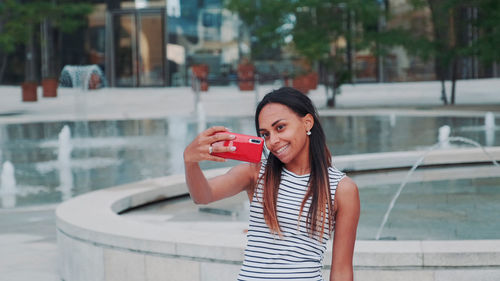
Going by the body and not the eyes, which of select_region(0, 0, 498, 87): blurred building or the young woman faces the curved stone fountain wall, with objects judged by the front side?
the blurred building

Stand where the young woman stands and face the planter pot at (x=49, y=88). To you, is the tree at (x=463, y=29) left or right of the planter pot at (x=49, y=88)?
right

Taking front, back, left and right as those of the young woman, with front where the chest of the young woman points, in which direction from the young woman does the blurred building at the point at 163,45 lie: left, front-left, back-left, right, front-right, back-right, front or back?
back-right

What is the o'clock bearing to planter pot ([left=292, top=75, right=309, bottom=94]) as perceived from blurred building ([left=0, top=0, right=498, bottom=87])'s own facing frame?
The planter pot is roughly at 11 o'clock from the blurred building.

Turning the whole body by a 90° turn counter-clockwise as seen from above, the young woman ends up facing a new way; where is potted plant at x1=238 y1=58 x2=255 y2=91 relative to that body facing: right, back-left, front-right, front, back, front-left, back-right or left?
back-left

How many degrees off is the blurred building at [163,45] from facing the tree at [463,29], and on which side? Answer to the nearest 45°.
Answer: approximately 45° to its left

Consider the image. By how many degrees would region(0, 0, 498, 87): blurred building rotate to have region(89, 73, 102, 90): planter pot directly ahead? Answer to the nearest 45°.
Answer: approximately 45° to its right

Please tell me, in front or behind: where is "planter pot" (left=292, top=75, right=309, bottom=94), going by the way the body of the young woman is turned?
behind

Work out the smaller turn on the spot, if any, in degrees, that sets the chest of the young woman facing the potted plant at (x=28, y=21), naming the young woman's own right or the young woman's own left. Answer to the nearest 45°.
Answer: approximately 135° to the young woman's own right

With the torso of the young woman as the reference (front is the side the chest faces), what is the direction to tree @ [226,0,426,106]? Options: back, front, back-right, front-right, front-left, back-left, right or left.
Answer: back-right

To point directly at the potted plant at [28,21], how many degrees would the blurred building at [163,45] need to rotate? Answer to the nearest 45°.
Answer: approximately 45° to its right
